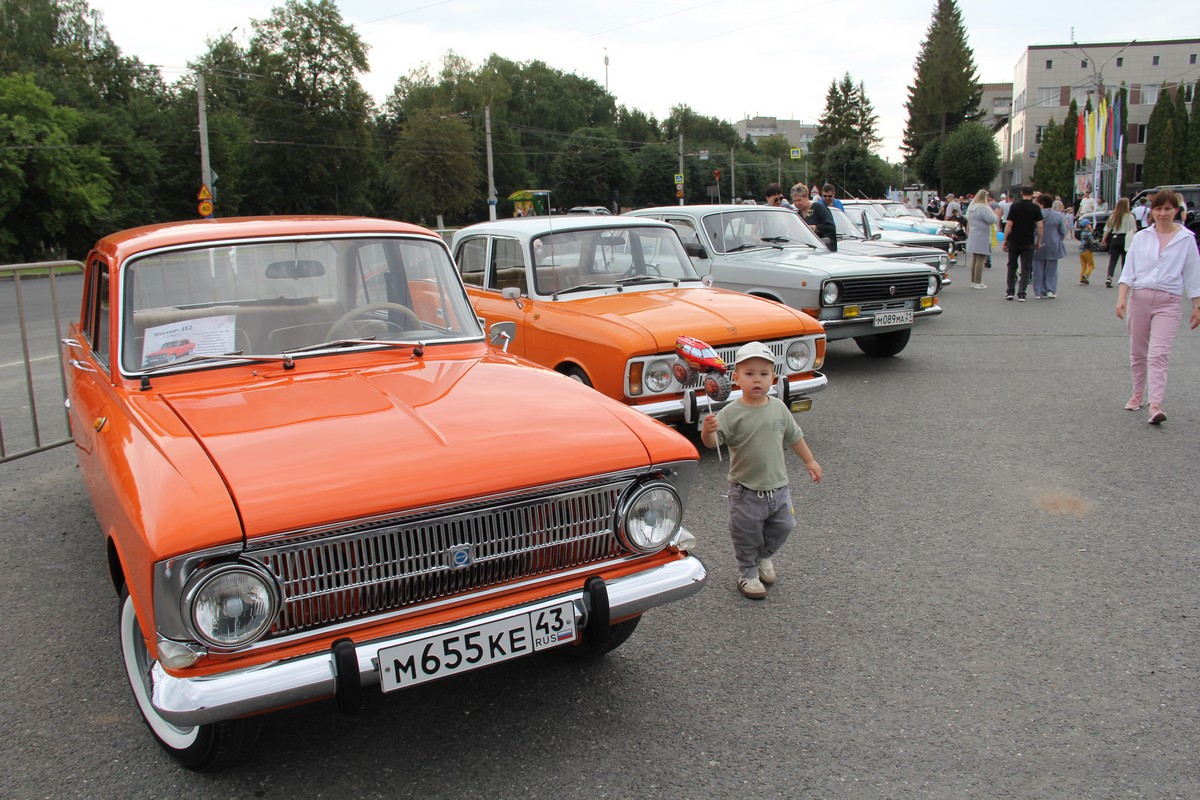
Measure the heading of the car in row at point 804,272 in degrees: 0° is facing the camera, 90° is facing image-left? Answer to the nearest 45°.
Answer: approximately 315°

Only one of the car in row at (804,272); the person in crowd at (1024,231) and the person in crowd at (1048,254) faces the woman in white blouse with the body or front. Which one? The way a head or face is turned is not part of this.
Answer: the car in row

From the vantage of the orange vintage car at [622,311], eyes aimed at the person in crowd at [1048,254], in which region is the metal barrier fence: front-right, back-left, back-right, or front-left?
back-left

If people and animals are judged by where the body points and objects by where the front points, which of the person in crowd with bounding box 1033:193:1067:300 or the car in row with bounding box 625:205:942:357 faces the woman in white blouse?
the car in row
